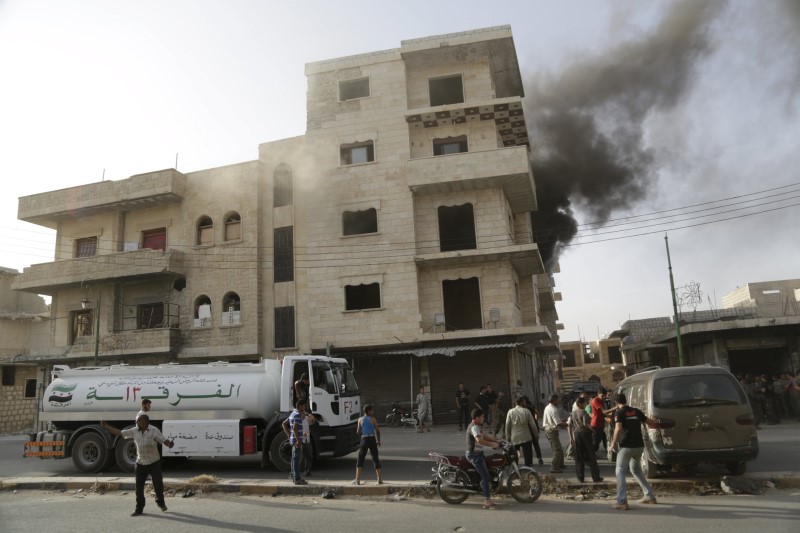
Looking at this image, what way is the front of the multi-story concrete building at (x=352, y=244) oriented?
toward the camera

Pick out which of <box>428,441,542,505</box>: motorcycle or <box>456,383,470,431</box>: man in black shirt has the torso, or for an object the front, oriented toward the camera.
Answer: the man in black shirt

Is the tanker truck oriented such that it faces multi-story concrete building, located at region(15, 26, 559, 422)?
no

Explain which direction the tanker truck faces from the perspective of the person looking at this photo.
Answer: facing the viewer and to the right of the viewer

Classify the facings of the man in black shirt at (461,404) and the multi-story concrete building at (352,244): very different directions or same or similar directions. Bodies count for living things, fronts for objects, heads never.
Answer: same or similar directions

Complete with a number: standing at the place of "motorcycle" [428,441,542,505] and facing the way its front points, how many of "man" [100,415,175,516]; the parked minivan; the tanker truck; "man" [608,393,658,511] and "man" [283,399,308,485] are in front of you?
2

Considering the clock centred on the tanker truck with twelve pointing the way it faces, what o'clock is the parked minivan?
The parked minivan is roughly at 12 o'clock from the tanker truck.

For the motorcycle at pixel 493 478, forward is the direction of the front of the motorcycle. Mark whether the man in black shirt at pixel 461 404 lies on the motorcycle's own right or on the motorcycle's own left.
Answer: on the motorcycle's own left

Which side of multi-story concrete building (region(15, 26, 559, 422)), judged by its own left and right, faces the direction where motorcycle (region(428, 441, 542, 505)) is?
front

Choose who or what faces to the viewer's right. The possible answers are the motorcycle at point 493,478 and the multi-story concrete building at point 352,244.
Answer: the motorcycle

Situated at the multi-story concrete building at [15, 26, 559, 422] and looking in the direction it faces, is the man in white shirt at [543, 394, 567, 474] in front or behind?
in front

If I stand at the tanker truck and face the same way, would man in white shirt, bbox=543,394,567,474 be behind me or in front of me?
in front

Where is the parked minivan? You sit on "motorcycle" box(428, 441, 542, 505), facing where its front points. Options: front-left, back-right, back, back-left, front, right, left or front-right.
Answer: front

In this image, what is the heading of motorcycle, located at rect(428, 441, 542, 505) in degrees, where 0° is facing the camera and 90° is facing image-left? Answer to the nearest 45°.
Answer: approximately 270°

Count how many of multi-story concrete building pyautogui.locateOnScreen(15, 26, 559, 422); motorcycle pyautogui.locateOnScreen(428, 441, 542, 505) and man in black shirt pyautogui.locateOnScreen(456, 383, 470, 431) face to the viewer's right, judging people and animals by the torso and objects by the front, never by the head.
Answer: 1
